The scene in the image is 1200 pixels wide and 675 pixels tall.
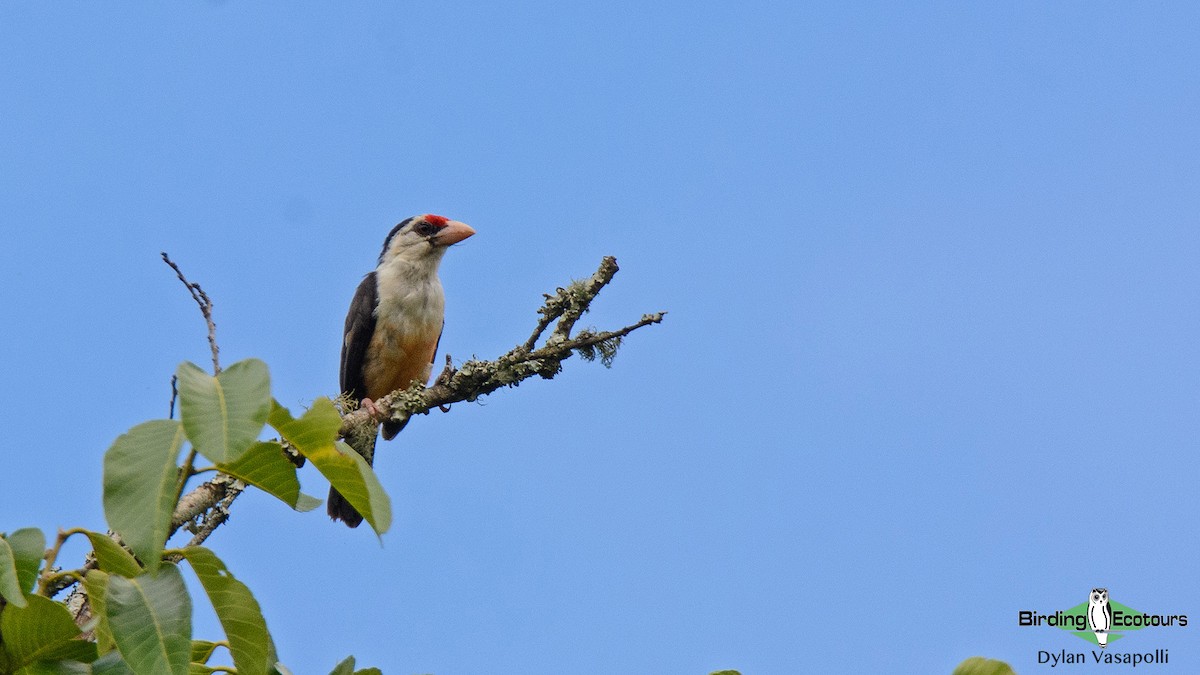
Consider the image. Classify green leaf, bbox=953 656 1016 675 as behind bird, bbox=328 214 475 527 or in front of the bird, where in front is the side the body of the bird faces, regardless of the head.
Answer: in front

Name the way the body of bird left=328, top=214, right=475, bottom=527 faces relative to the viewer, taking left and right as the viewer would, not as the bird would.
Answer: facing the viewer and to the right of the viewer
